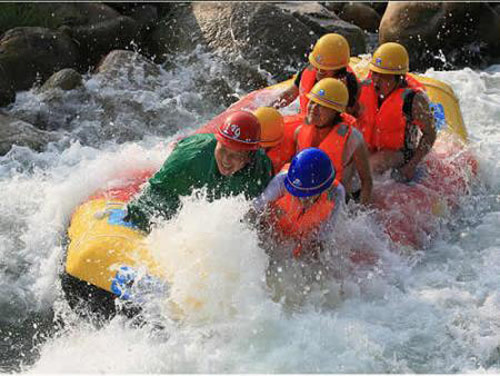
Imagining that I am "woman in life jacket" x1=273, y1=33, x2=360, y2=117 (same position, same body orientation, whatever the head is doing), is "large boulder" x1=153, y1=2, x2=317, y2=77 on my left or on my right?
on my right

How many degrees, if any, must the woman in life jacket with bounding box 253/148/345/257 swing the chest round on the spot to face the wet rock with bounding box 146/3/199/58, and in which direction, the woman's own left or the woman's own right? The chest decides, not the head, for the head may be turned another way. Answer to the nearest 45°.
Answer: approximately 135° to the woman's own right

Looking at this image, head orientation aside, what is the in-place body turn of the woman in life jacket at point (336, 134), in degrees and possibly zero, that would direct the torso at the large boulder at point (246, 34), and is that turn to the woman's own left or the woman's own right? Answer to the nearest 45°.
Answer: approximately 135° to the woman's own right

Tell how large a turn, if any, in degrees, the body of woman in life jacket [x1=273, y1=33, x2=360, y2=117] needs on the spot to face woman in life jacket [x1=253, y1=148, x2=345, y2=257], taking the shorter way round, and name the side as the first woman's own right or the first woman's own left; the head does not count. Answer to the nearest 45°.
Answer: approximately 45° to the first woman's own left

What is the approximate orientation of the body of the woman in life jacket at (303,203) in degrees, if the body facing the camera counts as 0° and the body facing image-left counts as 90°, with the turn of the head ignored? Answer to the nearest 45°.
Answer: approximately 45°

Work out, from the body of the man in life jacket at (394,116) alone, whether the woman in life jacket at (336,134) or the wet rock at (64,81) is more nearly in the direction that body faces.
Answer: the woman in life jacket

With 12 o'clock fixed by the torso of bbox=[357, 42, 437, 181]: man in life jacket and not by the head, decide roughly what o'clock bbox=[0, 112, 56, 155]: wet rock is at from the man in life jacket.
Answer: The wet rock is roughly at 2 o'clock from the man in life jacket.
